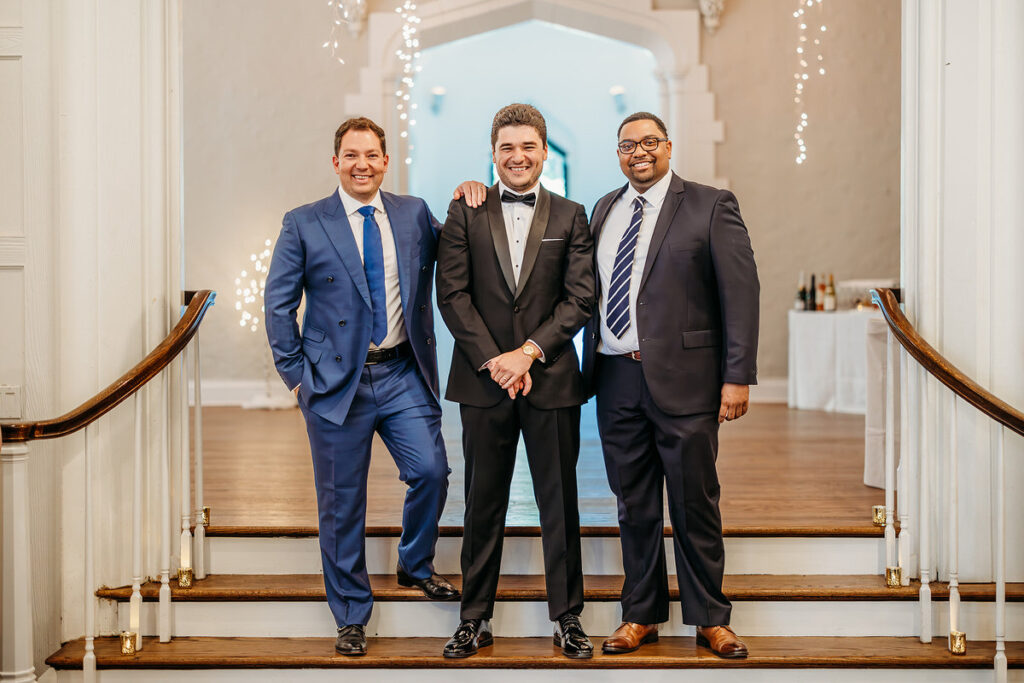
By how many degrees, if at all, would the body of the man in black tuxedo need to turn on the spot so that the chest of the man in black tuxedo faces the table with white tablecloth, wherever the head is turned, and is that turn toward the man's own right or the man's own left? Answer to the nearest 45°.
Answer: approximately 135° to the man's own left

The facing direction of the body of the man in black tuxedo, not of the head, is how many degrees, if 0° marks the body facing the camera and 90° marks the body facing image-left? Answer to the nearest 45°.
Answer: approximately 0°

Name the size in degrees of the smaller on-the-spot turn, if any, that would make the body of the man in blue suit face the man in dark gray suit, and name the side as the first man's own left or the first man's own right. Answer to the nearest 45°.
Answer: approximately 90° to the first man's own left

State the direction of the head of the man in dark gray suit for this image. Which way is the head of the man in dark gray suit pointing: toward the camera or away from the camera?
toward the camera

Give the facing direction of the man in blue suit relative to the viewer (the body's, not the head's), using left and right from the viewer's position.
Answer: facing the viewer

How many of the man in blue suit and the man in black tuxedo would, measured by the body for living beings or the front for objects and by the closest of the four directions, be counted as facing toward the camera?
2

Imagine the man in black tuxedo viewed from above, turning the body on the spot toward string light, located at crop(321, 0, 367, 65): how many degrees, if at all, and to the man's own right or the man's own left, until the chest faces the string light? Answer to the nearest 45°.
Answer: approximately 180°

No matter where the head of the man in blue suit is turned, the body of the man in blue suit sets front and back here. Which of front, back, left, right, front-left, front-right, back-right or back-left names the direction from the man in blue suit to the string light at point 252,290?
back

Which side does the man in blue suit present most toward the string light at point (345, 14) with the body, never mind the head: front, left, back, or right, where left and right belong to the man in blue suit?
back

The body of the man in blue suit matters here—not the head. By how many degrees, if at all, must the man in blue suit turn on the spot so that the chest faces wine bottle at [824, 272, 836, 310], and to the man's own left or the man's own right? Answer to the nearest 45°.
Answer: approximately 135° to the man's own left

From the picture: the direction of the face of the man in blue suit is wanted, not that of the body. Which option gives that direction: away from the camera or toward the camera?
toward the camera
